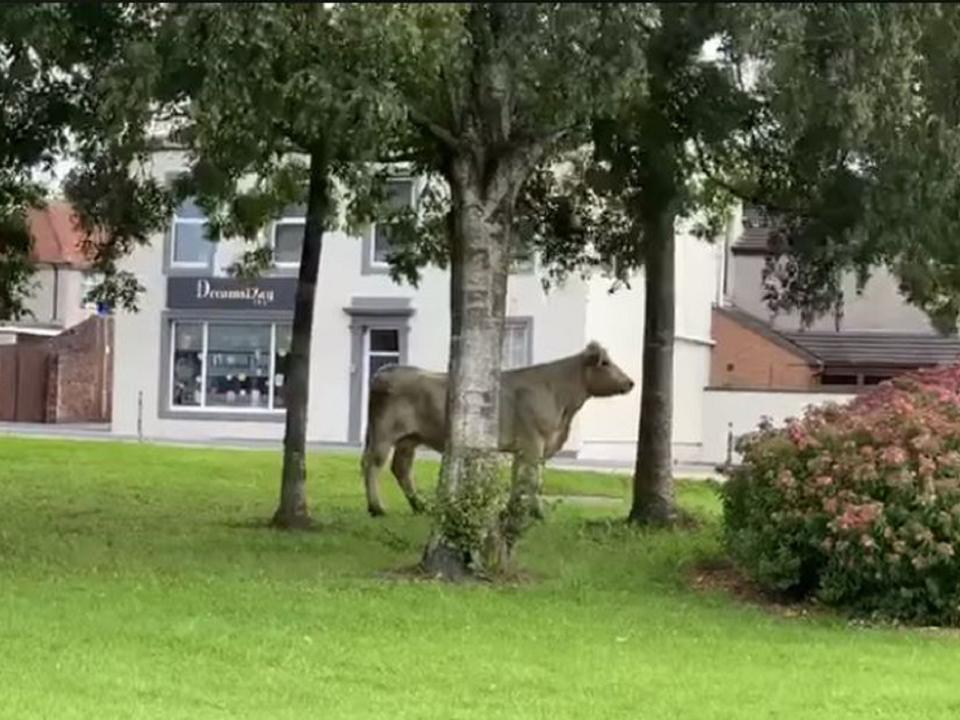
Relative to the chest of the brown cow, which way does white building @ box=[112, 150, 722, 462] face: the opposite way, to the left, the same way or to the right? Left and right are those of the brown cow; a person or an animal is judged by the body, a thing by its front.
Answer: to the right

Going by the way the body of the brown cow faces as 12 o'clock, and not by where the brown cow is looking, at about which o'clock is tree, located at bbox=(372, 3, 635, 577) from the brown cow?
The tree is roughly at 3 o'clock from the brown cow.

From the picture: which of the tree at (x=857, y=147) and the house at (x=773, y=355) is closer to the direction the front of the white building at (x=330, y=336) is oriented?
the tree

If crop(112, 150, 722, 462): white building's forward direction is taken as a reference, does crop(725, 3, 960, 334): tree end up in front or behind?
in front

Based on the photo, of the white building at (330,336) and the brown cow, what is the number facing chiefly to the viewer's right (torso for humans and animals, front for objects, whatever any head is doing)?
1

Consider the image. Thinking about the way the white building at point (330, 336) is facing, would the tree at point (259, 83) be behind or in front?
in front

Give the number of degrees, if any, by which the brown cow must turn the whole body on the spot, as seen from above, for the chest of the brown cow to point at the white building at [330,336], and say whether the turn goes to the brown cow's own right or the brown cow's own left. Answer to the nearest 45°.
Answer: approximately 90° to the brown cow's own left

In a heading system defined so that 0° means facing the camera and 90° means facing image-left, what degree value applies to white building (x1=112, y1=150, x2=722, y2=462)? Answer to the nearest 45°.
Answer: approximately 0°

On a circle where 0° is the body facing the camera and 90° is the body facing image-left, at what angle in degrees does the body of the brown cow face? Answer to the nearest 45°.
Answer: approximately 270°

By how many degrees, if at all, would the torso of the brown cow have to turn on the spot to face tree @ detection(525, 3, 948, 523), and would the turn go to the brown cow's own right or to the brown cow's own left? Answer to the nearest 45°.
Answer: approximately 45° to the brown cow's own right
